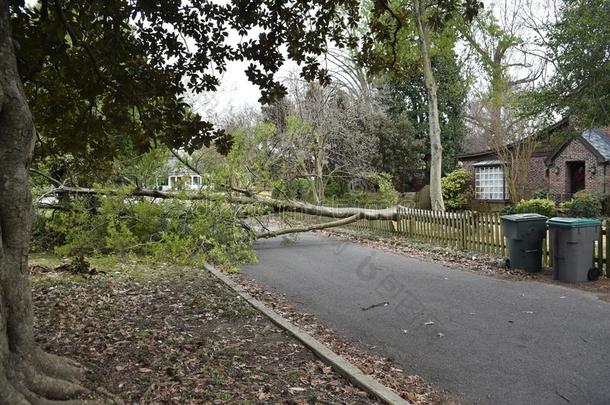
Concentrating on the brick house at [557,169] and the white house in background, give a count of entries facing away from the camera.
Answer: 0

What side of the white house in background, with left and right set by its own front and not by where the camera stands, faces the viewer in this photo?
front

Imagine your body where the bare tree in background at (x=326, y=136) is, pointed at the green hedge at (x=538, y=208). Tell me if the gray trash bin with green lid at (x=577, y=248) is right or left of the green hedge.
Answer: right

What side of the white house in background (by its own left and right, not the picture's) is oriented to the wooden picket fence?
front

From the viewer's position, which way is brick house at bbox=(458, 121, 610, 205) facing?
facing the viewer and to the left of the viewer

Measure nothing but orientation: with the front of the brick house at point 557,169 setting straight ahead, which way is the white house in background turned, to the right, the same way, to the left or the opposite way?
to the left

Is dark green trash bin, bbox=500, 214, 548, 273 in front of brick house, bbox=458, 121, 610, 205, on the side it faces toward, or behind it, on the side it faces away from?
in front

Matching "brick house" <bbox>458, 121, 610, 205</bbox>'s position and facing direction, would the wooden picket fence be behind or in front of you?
in front

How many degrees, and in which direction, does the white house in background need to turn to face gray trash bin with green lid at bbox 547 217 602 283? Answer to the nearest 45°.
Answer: approximately 45° to its left

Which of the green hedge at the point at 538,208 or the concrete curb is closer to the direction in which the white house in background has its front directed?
the concrete curb
